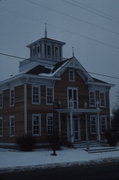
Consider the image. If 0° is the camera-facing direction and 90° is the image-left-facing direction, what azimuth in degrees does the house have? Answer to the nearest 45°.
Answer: approximately 315°

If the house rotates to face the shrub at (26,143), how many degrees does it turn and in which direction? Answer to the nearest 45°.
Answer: approximately 90° to its right
